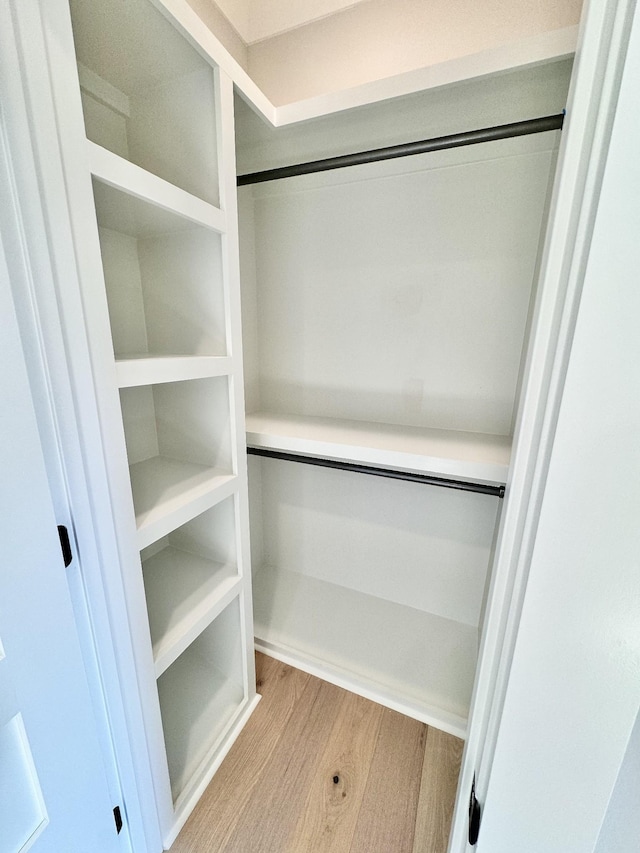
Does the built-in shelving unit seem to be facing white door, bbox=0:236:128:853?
no

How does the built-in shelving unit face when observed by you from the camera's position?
facing the viewer and to the right of the viewer

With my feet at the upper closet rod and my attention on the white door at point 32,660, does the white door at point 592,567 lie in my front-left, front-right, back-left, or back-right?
front-left

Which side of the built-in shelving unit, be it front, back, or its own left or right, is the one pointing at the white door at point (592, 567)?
front
